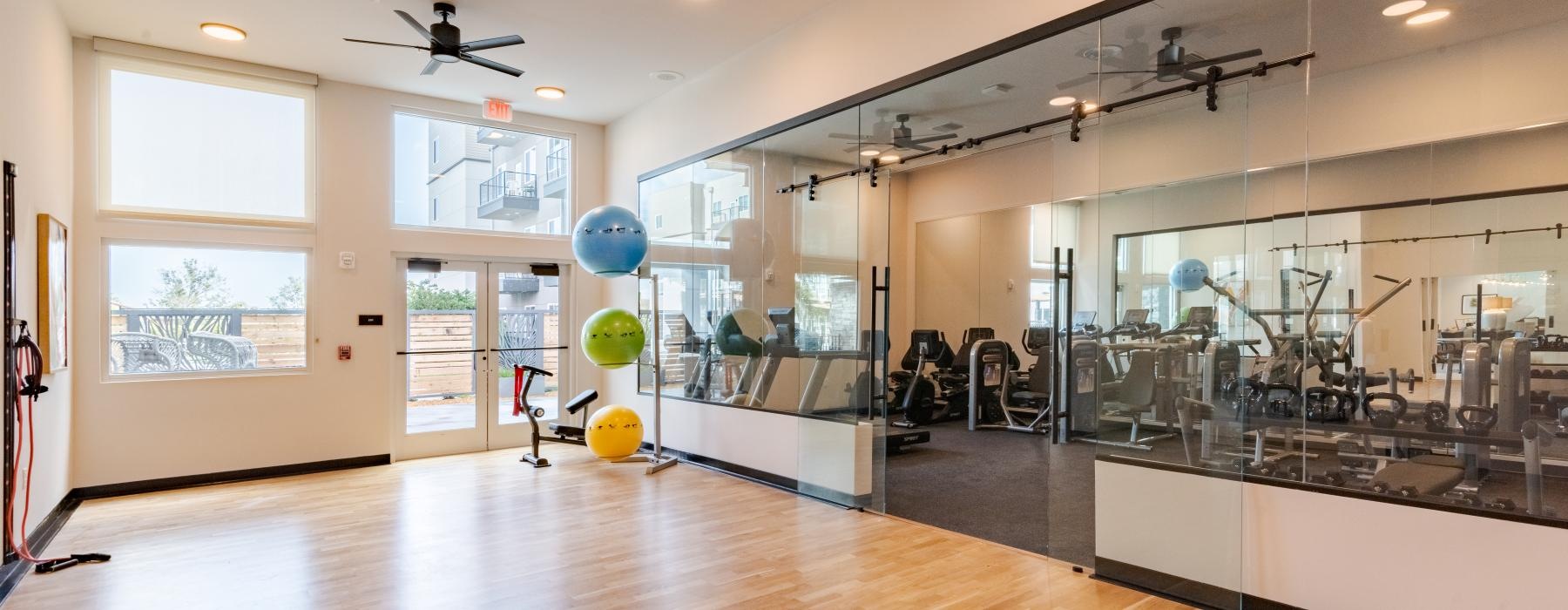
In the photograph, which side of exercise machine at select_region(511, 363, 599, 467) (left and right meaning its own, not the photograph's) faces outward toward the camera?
left

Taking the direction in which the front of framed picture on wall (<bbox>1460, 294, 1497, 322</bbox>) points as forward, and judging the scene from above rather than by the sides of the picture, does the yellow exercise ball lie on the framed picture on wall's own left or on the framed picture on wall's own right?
on the framed picture on wall's own right

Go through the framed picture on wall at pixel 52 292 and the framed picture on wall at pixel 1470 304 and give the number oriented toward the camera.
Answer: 1

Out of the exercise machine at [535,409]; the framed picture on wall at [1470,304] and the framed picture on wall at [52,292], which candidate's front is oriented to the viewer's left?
the exercise machine

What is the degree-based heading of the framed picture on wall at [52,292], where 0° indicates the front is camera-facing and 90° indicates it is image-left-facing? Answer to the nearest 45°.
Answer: approximately 270°

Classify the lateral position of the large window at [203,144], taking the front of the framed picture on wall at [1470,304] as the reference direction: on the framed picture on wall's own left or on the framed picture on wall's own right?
on the framed picture on wall's own right
